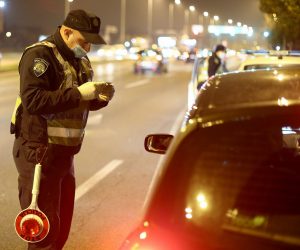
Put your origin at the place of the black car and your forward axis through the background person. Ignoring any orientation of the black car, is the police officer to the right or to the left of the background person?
left

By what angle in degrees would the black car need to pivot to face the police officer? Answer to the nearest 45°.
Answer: approximately 45° to its left

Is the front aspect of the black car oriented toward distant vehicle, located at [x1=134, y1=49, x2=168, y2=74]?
yes

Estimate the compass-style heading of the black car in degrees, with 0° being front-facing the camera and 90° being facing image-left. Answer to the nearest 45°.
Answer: approximately 180°

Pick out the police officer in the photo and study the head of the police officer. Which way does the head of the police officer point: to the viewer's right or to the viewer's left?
to the viewer's right

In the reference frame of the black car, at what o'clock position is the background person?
The background person is roughly at 12 o'clock from the black car.

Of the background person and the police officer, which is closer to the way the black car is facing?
the background person
